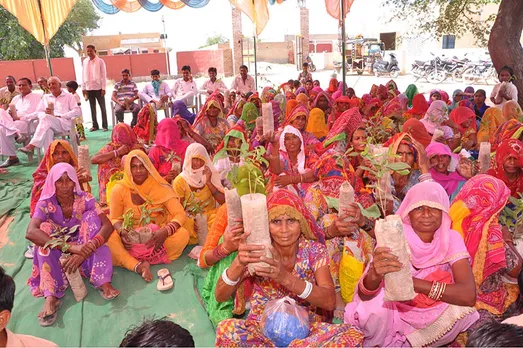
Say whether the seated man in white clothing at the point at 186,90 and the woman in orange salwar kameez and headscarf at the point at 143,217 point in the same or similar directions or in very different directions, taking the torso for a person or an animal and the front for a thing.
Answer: same or similar directions

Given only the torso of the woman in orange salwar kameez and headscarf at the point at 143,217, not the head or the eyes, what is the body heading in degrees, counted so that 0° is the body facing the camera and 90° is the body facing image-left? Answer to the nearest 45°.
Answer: approximately 0°

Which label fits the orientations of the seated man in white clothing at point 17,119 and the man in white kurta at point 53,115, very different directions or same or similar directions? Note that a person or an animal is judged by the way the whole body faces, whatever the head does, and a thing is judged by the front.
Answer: same or similar directions

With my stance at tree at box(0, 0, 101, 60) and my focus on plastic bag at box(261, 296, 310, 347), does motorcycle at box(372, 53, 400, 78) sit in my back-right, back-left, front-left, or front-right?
front-left

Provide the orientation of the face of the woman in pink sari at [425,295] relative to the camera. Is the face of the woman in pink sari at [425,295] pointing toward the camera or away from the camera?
toward the camera

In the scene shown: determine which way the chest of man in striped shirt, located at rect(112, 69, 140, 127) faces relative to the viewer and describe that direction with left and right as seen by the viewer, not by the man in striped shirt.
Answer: facing the viewer

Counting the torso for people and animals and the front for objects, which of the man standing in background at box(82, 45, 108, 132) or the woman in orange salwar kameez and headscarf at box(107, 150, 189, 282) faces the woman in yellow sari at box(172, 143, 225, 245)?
the man standing in background

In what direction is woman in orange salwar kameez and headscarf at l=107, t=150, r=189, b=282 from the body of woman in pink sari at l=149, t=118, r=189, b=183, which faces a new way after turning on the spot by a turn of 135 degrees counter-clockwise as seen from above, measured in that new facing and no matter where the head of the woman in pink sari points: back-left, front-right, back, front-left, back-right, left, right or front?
back-right

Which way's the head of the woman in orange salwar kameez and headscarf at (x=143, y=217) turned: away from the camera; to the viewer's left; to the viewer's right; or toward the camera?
toward the camera

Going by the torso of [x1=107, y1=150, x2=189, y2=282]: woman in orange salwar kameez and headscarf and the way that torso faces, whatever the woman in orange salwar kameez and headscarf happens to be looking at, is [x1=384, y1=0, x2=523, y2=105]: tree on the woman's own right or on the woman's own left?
on the woman's own left

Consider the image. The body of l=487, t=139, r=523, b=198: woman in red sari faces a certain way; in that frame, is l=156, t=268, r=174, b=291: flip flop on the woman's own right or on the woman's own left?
on the woman's own right

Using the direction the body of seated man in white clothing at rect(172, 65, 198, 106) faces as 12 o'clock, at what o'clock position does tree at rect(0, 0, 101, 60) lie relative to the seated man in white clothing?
The tree is roughly at 5 o'clock from the seated man in white clothing.

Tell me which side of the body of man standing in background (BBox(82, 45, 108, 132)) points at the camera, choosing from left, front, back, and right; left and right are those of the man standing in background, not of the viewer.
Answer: front

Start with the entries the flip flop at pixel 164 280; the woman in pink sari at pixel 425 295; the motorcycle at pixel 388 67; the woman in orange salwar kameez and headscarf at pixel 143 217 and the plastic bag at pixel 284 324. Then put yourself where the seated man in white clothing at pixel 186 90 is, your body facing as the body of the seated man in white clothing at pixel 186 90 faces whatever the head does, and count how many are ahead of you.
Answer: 4

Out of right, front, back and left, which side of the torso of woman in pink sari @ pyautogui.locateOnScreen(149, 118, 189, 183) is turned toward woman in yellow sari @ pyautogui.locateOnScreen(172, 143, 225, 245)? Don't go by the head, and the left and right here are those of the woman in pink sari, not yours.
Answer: front

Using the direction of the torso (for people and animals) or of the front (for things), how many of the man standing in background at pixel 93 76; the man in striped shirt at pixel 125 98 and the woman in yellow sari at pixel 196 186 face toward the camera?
3
